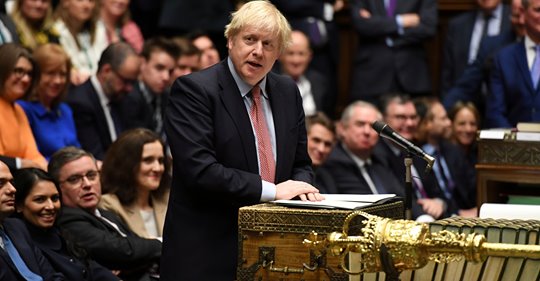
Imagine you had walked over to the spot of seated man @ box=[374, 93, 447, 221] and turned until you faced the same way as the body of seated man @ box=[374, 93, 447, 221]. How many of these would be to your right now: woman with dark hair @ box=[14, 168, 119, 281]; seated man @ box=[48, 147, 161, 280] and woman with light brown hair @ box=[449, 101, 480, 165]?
2

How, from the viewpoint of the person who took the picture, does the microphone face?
facing to the left of the viewer

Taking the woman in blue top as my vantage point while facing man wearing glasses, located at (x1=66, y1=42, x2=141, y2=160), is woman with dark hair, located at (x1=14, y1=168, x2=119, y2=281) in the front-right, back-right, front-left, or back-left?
back-right

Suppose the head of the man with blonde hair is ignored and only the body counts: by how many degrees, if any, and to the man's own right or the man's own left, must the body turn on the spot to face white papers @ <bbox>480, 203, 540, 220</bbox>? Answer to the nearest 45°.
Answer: approximately 45° to the man's own left

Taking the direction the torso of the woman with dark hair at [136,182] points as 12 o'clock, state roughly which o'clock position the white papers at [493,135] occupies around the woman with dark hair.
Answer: The white papers is roughly at 11 o'clock from the woman with dark hair.

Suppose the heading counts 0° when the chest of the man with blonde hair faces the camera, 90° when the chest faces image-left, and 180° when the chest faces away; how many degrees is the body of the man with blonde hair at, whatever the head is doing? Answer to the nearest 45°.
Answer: approximately 315°

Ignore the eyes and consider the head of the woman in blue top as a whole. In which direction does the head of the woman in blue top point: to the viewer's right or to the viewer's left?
to the viewer's right

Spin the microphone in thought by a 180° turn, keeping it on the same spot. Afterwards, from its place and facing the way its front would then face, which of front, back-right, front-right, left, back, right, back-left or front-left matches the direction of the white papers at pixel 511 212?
front

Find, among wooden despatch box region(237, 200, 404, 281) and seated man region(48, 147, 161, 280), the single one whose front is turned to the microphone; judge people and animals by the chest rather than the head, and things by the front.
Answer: the seated man
